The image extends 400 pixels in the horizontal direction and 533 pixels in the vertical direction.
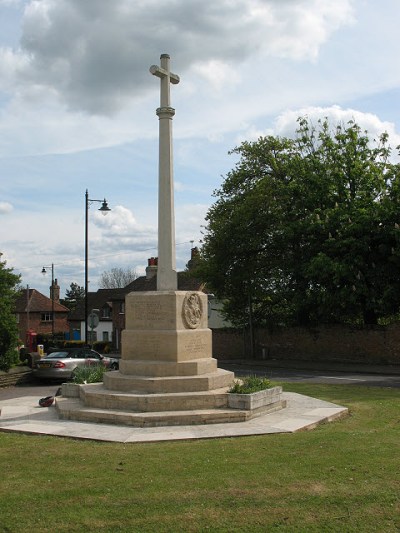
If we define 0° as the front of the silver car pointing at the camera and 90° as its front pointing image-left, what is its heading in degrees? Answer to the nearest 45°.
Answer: approximately 225°

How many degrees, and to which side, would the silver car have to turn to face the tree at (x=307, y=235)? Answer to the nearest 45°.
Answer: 0° — it already faces it

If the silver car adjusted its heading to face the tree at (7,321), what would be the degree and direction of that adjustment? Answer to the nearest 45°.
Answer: approximately 135° to its left

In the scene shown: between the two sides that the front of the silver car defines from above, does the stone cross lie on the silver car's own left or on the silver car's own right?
on the silver car's own right

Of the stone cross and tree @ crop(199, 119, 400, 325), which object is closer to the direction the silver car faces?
the tree

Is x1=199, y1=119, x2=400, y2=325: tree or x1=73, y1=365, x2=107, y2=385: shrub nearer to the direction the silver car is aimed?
the tree
